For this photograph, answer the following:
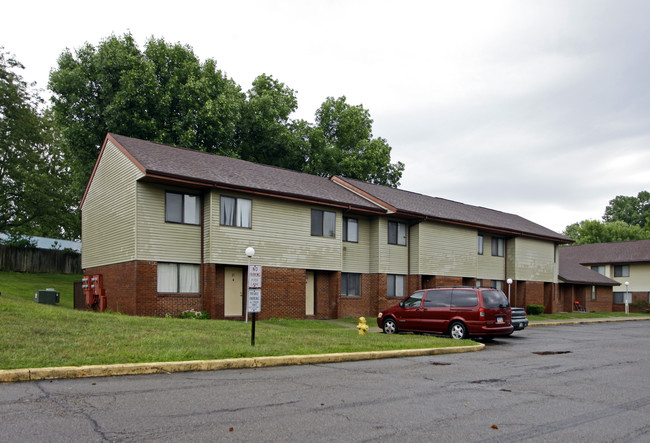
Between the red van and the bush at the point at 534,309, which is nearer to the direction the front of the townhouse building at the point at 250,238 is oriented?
the red van

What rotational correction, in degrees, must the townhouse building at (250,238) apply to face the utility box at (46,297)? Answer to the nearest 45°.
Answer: approximately 135° to its right

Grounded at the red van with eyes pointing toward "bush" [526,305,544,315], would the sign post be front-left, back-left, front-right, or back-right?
back-left

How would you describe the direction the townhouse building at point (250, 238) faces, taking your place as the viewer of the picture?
facing the viewer and to the right of the viewer

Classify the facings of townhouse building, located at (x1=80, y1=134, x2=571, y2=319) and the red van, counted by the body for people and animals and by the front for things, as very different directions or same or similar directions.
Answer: very different directions

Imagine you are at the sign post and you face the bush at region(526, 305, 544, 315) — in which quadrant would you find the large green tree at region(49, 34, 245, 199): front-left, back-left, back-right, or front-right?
front-left

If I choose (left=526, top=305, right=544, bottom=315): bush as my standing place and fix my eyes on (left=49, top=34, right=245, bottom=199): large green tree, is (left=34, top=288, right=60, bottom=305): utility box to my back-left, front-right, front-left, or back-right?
front-left

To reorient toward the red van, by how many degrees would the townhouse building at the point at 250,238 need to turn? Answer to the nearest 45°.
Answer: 0° — it already faces it

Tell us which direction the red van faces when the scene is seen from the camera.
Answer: facing away from the viewer and to the left of the viewer

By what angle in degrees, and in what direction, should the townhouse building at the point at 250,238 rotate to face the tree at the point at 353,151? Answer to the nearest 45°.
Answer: approximately 135° to its left
